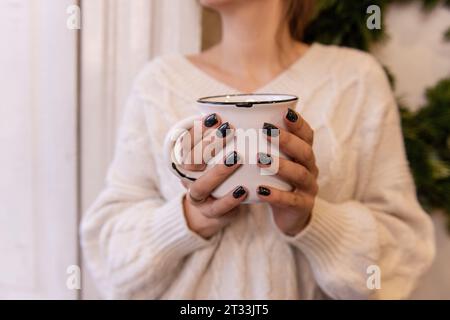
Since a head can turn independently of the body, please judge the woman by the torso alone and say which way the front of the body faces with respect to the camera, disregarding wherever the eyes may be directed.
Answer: toward the camera
